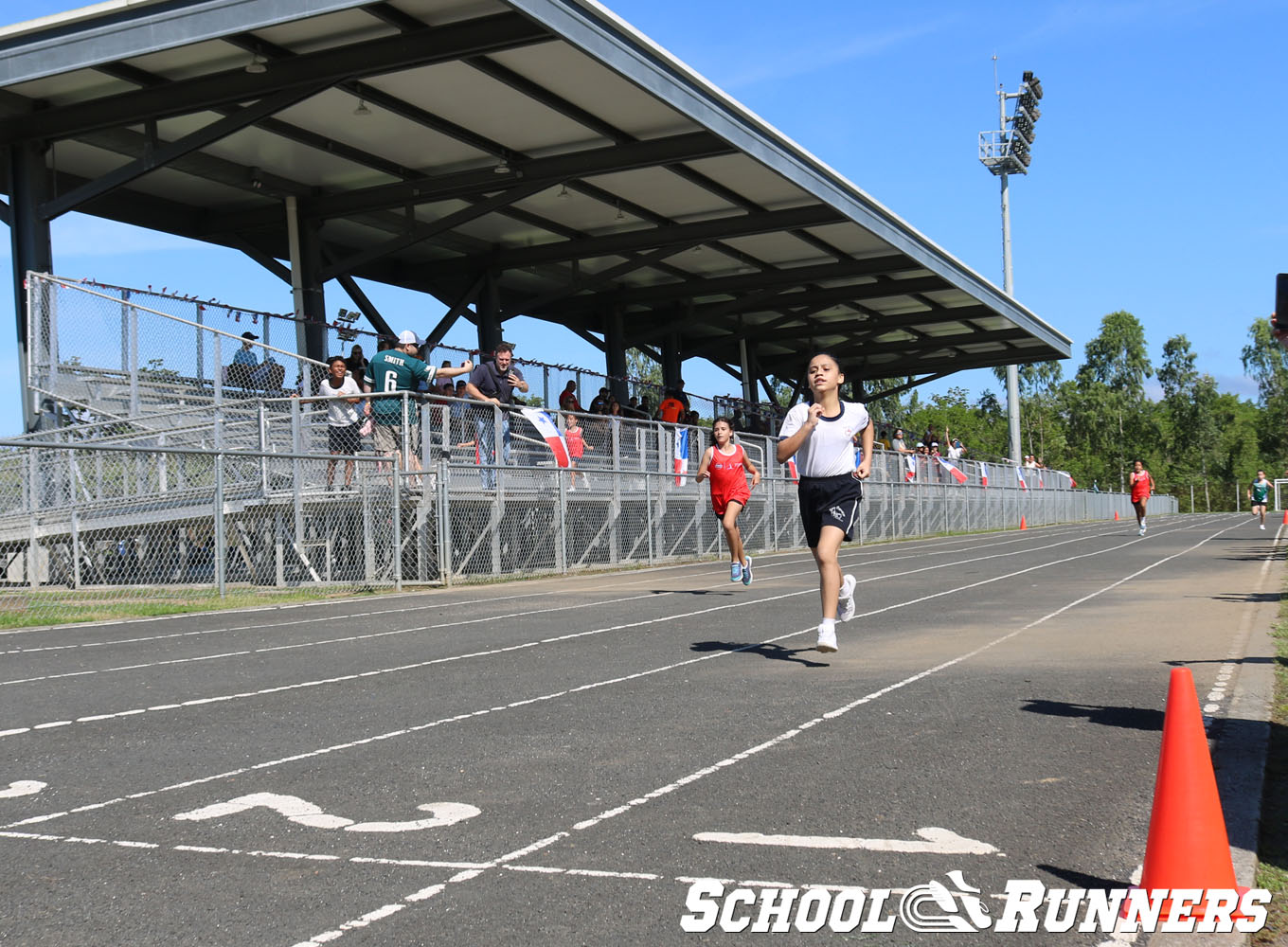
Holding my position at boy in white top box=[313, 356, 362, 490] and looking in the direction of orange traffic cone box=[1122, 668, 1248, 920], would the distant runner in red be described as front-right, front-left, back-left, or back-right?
back-left

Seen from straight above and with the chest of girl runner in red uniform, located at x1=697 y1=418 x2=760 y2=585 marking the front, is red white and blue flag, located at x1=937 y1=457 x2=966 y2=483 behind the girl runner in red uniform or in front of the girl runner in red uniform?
behind

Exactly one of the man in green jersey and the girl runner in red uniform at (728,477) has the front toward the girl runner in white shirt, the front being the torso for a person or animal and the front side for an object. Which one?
the girl runner in red uniform

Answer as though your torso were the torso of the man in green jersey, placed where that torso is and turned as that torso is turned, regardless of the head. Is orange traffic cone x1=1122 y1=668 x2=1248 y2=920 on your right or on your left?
on your right

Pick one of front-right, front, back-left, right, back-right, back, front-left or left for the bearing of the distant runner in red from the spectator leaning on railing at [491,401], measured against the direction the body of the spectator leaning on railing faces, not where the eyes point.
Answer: left

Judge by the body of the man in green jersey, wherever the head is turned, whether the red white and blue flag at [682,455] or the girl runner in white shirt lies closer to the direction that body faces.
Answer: the red white and blue flag

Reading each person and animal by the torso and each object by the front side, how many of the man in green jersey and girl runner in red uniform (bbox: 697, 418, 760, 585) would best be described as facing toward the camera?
1

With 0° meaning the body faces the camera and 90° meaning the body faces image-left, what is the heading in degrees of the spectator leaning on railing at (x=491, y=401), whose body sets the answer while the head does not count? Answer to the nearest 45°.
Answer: approximately 315°

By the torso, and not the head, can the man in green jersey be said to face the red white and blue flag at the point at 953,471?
yes

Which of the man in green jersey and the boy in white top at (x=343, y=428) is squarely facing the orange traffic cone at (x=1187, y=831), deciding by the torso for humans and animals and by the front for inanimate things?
the boy in white top

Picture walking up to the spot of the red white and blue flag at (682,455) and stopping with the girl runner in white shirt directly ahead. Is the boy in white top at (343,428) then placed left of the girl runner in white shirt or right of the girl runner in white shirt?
right
